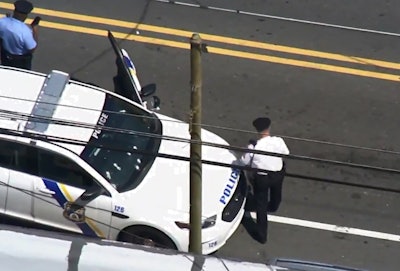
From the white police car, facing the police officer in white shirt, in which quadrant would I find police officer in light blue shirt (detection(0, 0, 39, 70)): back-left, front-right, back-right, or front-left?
back-left

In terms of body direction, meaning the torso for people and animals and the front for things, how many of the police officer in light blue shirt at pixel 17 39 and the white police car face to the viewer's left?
0

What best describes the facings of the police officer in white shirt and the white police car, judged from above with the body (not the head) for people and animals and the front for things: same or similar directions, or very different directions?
very different directions

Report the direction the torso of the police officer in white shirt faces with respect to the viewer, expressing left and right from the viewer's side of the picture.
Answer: facing away from the viewer and to the left of the viewer

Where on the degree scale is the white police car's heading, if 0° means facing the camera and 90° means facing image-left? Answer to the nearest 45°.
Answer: approximately 315°

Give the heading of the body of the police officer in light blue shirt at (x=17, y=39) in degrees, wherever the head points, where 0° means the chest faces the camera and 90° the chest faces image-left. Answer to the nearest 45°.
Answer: approximately 225°
